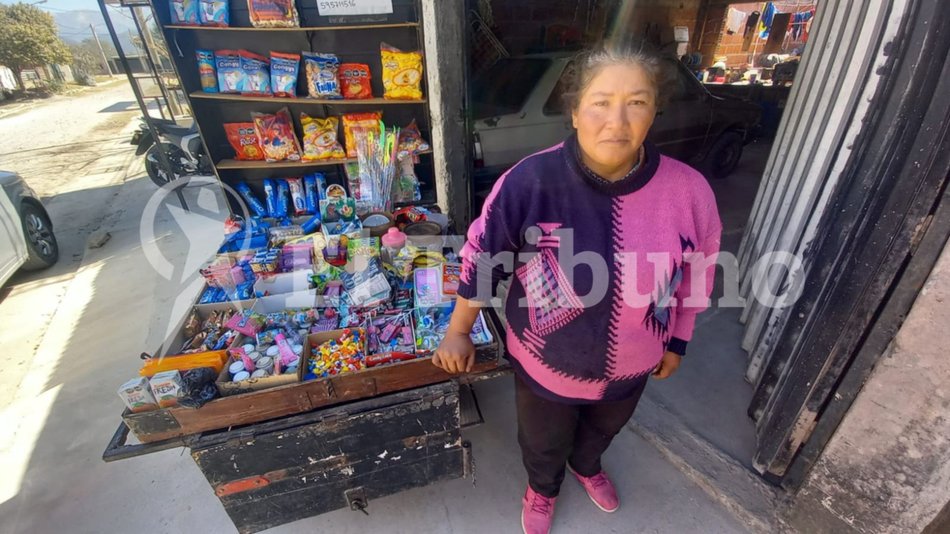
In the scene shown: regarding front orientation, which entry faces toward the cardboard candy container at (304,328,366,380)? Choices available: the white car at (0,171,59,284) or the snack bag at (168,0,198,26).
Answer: the snack bag

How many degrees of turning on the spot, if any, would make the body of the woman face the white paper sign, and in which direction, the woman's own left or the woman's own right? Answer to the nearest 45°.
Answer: approximately 135° to the woman's own right

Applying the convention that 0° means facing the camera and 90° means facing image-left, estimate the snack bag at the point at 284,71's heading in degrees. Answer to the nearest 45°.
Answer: approximately 0°

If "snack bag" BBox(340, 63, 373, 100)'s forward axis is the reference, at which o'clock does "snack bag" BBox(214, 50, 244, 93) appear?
"snack bag" BBox(214, 50, 244, 93) is roughly at 3 o'clock from "snack bag" BBox(340, 63, 373, 100).

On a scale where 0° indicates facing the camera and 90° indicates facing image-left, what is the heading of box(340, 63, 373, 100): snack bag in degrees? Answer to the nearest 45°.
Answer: approximately 0°
